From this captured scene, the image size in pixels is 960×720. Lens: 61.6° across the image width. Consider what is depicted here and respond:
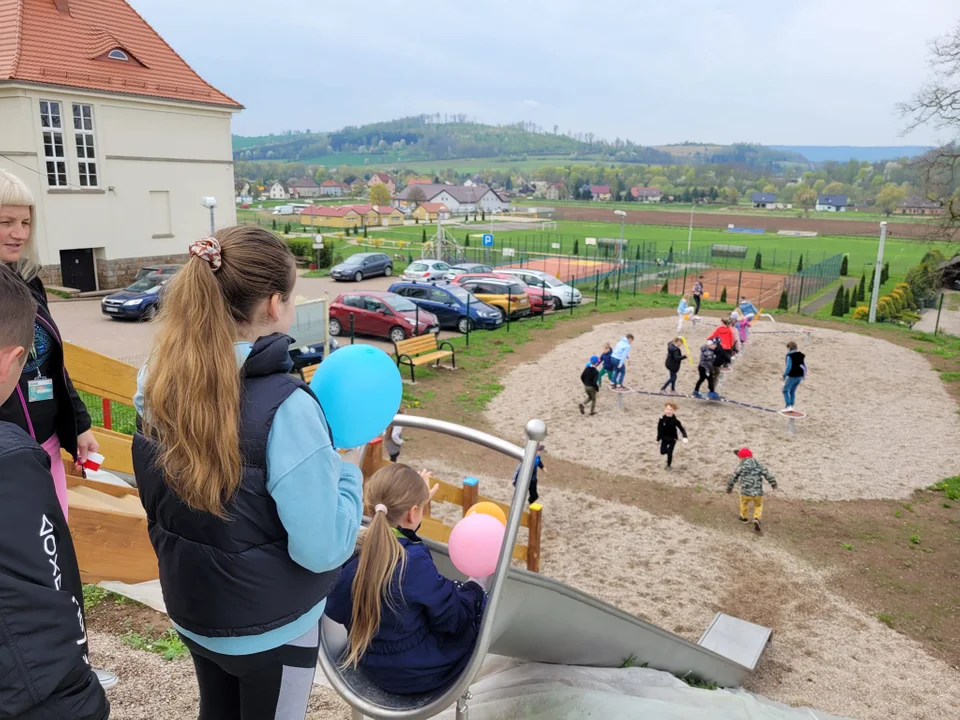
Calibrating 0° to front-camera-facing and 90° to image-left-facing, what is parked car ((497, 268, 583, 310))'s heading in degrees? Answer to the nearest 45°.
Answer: approximately 315°

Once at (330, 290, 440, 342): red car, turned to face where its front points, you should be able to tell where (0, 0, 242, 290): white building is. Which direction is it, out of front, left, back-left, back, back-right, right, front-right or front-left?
back

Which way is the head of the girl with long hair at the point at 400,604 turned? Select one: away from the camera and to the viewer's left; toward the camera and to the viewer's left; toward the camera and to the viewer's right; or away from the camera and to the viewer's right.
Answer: away from the camera and to the viewer's right

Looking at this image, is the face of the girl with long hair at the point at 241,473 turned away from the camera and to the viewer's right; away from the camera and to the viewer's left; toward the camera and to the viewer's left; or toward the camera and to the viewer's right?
away from the camera and to the viewer's right

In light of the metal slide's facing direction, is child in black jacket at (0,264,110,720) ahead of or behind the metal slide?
behind

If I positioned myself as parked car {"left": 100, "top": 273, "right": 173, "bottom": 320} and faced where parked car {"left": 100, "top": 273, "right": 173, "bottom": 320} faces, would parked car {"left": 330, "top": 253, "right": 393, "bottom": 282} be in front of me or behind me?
behind

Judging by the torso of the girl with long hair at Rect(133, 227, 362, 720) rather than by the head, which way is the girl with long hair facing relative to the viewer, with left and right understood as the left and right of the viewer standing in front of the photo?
facing away from the viewer and to the right of the viewer

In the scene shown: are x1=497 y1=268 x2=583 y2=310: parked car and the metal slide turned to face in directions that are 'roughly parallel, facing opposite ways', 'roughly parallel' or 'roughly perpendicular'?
roughly perpendicular
